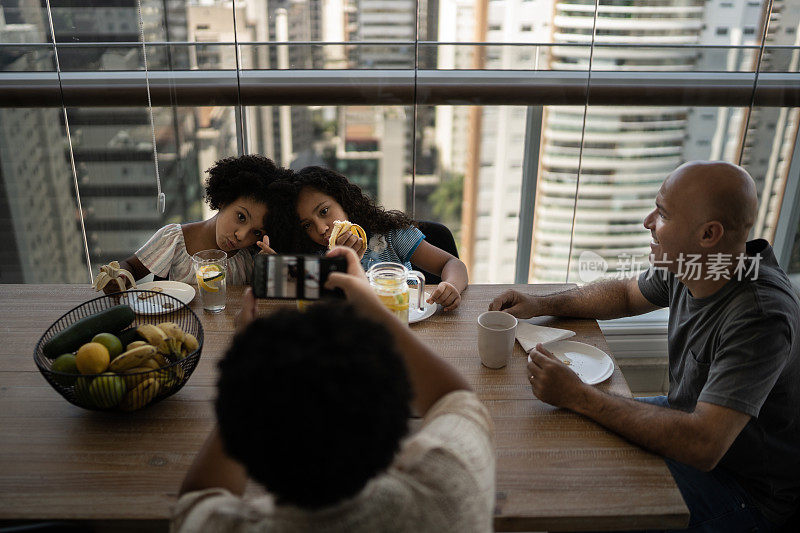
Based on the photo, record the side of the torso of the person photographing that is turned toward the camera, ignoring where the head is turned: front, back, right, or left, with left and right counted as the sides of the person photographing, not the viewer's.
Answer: back

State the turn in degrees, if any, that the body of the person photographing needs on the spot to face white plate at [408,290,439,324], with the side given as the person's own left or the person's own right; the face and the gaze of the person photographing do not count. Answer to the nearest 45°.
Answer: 0° — they already face it

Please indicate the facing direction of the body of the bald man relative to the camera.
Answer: to the viewer's left

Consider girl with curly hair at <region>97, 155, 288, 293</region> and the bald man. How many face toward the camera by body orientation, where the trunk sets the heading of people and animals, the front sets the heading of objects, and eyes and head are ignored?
1

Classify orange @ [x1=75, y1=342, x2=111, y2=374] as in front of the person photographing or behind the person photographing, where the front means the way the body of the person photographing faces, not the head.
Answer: in front

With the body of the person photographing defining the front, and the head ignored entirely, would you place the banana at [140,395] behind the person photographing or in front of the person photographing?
in front

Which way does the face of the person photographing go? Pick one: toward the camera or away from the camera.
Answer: away from the camera

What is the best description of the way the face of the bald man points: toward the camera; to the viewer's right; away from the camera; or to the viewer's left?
to the viewer's left

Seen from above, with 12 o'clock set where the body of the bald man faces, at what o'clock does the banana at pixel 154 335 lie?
The banana is roughly at 11 o'clock from the bald man.

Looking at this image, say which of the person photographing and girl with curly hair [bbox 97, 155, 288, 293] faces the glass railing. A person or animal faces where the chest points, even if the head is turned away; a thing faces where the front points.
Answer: the person photographing

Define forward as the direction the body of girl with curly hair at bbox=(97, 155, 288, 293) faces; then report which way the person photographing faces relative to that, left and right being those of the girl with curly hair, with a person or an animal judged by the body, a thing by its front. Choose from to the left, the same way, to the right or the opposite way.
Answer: the opposite way

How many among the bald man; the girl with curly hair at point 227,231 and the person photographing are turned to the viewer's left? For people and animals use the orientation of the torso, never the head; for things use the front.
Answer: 1

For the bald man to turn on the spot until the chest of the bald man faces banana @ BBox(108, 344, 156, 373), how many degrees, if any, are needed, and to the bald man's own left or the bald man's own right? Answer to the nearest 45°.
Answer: approximately 45° to the bald man's own left
